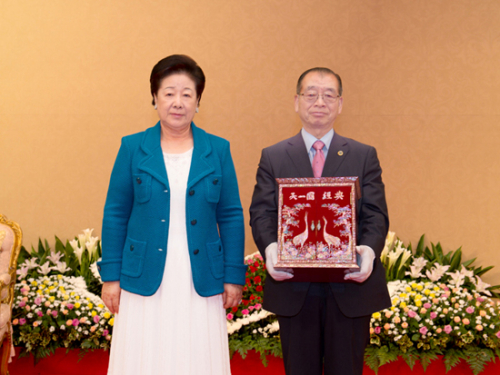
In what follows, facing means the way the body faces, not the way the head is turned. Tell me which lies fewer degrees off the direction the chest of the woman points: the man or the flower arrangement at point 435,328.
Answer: the man

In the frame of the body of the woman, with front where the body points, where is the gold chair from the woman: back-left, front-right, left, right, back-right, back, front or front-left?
back-right

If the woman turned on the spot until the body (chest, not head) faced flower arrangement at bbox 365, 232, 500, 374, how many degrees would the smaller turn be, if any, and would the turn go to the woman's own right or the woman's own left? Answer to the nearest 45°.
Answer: approximately 135° to the woman's own left

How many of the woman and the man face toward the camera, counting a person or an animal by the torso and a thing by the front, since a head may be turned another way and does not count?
2

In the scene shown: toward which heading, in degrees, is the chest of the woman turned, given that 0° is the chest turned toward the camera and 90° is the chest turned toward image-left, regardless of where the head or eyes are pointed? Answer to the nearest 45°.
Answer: approximately 0°

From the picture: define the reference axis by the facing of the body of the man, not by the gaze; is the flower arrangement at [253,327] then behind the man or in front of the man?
behind

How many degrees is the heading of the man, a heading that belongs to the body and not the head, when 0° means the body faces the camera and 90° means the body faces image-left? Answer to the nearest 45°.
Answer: approximately 0°
